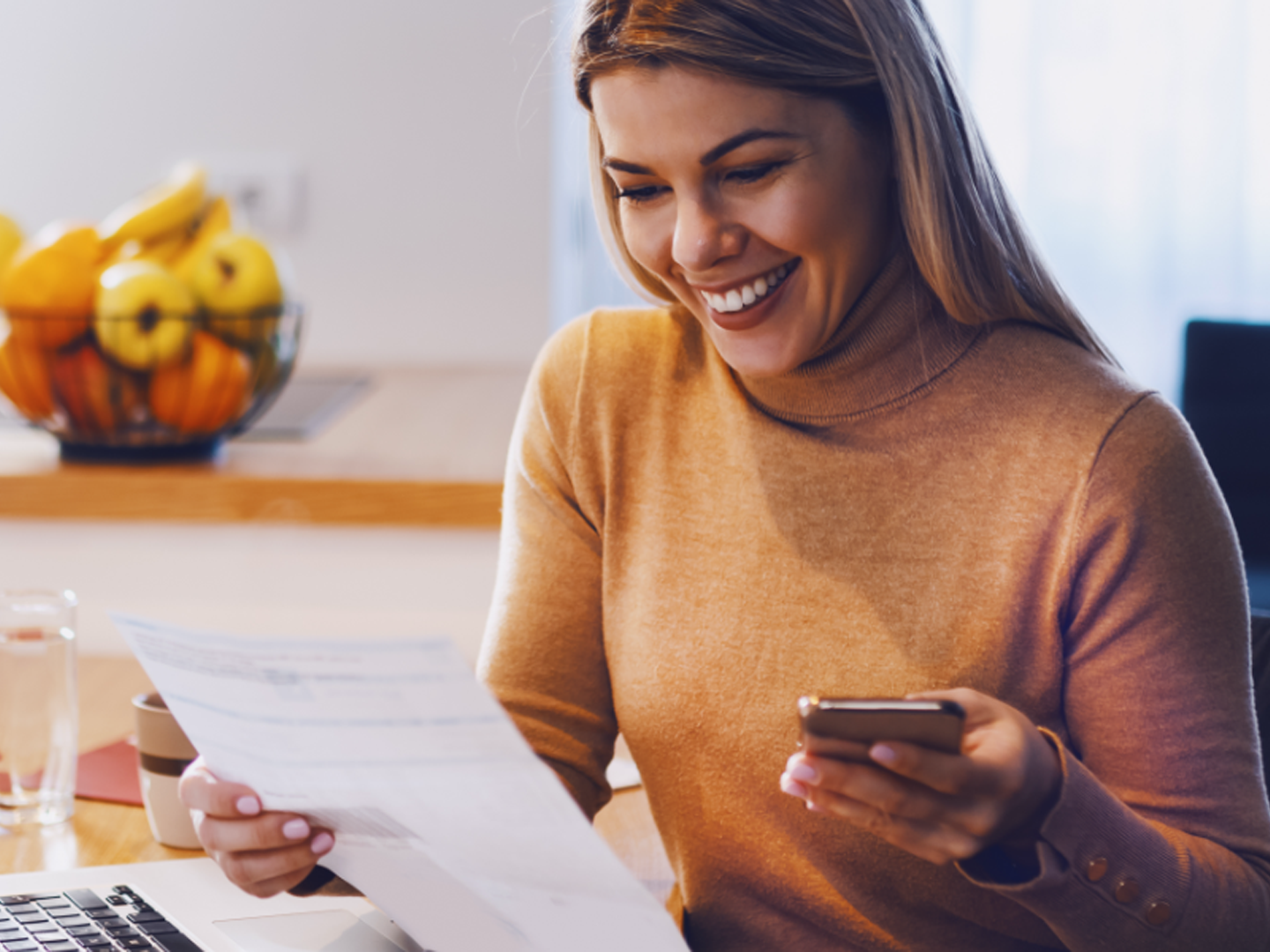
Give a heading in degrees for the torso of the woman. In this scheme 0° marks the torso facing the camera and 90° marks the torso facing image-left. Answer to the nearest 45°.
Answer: approximately 45°

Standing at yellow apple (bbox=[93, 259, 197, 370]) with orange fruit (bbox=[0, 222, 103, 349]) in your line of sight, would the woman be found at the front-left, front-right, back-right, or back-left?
back-left

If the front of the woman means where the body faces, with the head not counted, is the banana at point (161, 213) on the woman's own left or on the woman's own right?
on the woman's own right
